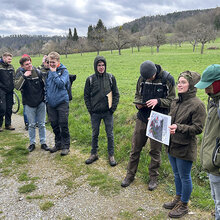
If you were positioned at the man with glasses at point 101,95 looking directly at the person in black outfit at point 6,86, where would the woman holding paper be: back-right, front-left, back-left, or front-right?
back-left

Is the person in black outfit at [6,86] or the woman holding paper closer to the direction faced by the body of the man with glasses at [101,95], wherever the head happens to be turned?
the woman holding paper

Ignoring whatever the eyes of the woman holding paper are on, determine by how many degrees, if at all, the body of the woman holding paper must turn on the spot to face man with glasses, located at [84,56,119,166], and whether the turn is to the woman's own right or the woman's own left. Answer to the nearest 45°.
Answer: approximately 90° to the woman's own right

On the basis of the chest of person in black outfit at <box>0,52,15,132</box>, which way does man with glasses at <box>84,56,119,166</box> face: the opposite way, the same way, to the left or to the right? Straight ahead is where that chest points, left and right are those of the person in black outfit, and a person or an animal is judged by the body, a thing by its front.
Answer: to the right

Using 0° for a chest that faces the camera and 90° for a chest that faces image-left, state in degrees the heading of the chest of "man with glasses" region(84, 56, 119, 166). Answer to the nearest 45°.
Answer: approximately 0°

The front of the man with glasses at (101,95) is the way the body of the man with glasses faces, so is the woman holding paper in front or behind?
in front

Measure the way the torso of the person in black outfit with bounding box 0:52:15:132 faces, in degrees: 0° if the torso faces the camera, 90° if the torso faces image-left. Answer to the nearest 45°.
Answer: approximately 315°

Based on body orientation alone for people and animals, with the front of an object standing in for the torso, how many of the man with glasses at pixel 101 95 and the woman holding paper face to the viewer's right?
0

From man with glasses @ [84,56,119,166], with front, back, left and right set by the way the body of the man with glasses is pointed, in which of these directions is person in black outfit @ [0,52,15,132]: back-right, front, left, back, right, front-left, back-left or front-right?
back-right

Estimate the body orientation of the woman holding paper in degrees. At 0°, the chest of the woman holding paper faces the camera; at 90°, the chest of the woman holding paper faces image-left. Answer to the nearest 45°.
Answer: approximately 45°

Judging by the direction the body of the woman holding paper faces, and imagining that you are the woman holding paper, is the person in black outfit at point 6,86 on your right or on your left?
on your right

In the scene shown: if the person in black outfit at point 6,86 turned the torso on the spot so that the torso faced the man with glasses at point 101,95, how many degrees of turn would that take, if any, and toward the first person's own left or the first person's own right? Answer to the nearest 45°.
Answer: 0° — they already face them

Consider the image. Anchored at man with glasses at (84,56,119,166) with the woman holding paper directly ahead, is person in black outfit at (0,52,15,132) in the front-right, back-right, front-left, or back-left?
back-right
